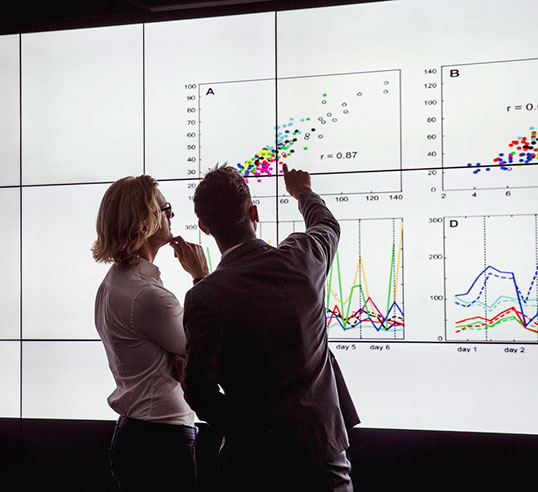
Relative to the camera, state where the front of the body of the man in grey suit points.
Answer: away from the camera

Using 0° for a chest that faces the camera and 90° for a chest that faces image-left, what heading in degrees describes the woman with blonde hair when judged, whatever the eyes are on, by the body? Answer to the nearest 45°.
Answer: approximately 225°

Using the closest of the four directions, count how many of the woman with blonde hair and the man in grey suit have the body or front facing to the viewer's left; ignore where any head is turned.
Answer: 0

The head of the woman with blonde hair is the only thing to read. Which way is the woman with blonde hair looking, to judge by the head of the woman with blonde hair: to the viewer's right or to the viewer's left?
to the viewer's right
